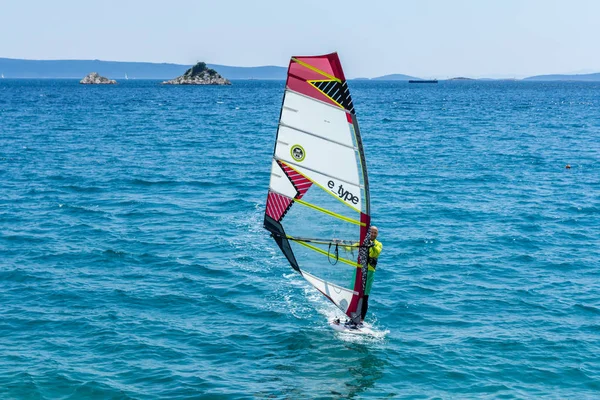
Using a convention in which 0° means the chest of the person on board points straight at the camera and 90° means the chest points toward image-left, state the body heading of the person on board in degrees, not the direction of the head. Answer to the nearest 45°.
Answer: approximately 45°
